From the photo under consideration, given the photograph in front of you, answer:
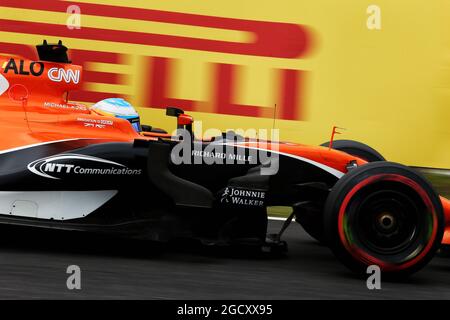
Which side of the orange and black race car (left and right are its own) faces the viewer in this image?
right

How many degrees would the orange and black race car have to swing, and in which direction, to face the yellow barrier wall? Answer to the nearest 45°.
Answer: approximately 90° to its left
